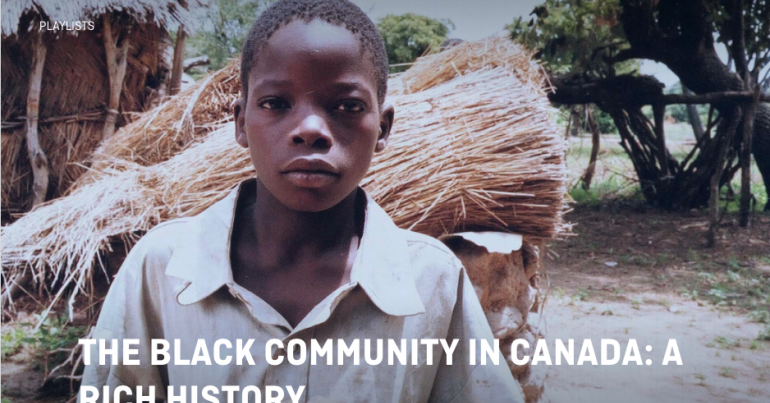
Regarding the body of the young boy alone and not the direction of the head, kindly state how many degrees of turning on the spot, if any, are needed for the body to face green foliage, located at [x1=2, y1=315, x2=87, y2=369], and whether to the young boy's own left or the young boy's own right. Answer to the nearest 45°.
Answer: approximately 135° to the young boy's own right

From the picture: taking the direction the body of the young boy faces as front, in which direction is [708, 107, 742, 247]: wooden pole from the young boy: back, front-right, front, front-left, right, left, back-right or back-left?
back-left

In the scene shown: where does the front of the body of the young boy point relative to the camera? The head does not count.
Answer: toward the camera

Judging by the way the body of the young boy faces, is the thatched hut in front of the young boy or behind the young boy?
behind

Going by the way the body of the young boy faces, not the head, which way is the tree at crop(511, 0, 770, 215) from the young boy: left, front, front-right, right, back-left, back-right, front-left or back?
back-left

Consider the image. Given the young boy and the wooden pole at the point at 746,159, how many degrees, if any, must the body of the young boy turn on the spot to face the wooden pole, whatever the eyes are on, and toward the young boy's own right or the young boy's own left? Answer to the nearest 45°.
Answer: approximately 135° to the young boy's own left

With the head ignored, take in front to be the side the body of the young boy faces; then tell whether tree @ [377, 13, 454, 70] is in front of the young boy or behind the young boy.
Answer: behind

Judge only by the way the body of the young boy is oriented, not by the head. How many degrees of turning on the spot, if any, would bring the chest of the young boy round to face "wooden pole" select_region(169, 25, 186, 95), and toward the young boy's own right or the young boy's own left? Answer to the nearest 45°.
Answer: approximately 180°

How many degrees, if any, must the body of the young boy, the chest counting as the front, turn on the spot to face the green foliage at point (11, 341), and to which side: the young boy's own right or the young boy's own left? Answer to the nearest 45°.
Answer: approximately 135° to the young boy's own right

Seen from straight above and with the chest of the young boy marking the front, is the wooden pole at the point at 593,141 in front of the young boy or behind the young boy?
behind
